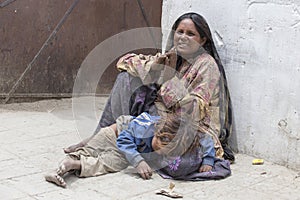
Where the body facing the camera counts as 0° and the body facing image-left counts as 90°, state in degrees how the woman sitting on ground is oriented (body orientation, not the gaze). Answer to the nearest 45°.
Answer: approximately 45°
